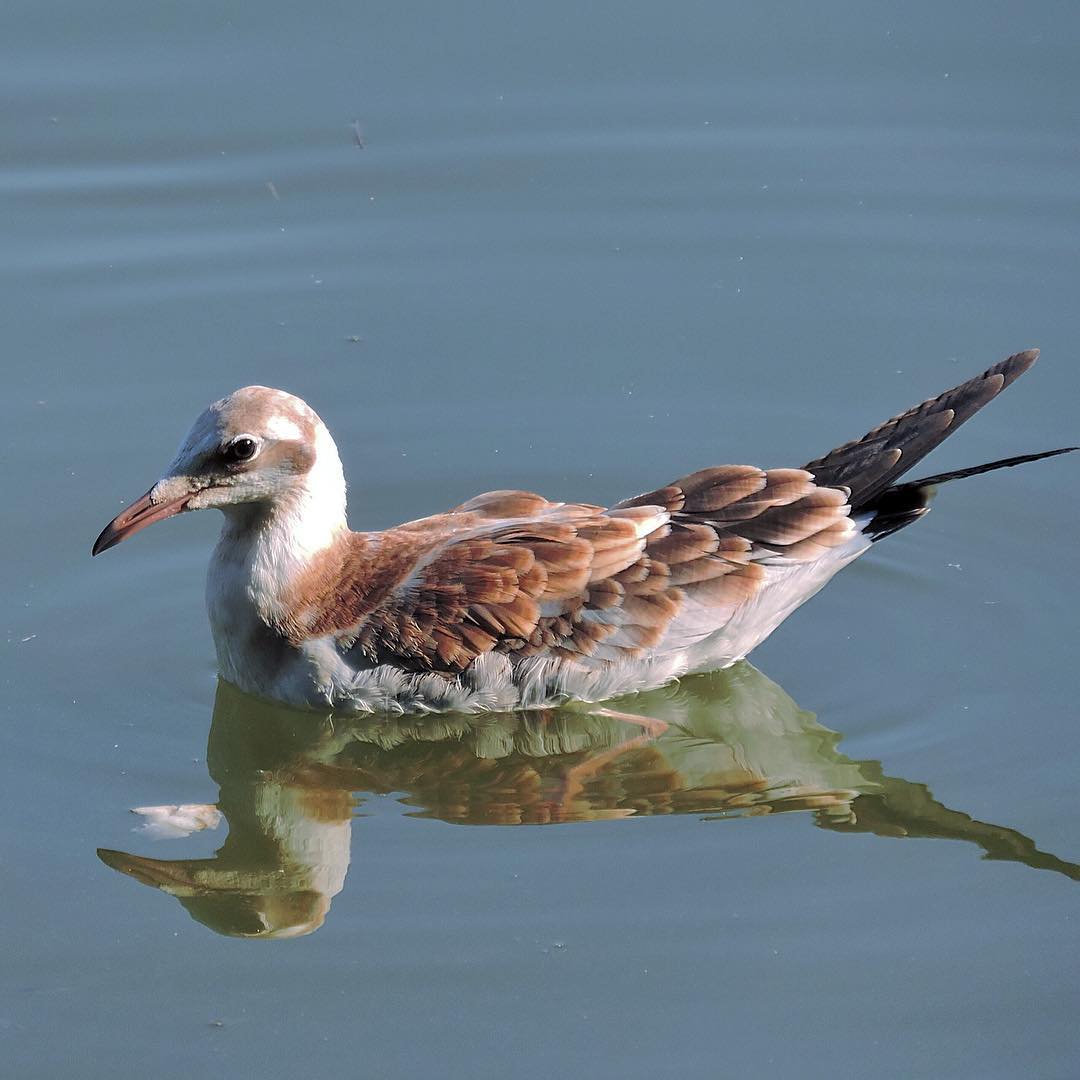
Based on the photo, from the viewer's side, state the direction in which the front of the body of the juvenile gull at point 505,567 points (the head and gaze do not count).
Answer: to the viewer's left
